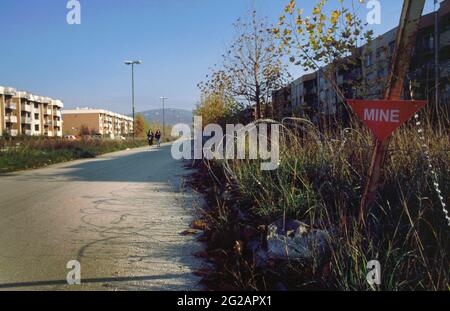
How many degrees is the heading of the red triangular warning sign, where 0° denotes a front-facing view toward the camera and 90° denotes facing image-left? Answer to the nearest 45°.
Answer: approximately 0°

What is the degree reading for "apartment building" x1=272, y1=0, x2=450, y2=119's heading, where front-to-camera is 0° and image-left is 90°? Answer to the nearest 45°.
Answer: approximately 45°

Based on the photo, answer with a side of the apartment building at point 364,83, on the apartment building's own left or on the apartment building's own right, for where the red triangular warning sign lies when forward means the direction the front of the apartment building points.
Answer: on the apartment building's own left

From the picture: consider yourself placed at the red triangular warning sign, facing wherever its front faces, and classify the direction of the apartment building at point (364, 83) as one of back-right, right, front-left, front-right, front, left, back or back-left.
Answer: back
